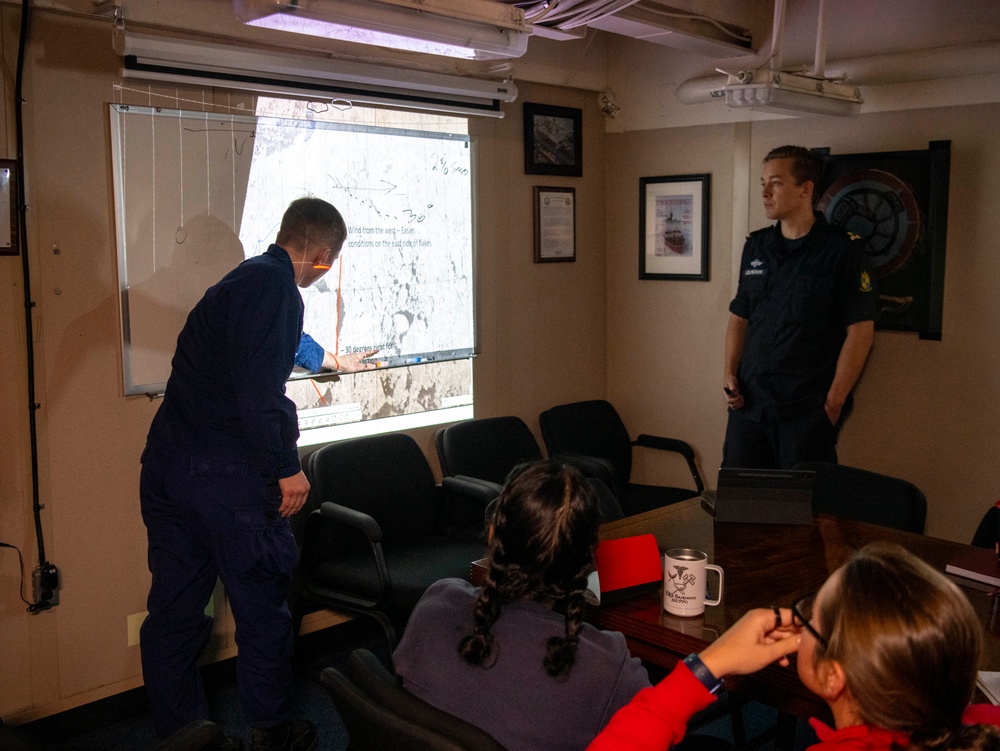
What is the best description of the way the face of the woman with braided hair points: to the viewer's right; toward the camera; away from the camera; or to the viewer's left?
away from the camera

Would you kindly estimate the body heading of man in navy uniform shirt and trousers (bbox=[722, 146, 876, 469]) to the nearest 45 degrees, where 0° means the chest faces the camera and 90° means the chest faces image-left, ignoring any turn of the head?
approximately 45°

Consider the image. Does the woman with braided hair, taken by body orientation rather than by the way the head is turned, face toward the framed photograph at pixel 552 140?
yes

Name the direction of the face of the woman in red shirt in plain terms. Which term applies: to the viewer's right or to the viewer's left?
to the viewer's left

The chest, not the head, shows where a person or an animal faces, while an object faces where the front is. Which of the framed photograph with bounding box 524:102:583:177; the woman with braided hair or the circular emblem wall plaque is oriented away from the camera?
the woman with braided hair

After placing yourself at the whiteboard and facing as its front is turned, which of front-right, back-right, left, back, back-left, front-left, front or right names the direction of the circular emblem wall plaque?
front-left

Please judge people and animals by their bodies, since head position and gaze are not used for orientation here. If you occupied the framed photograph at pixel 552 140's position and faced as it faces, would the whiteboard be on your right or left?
on your right

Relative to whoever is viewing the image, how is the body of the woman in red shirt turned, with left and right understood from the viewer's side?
facing away from the viewer and to the left of the viewer

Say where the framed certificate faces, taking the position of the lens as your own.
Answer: facing the viewer and to the right of the viewer

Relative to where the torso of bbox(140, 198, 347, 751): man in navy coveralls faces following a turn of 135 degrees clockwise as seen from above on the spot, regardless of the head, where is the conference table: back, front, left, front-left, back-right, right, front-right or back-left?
front-left

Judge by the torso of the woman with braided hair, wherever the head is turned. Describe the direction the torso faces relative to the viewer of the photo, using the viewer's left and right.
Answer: facing away from the viewer

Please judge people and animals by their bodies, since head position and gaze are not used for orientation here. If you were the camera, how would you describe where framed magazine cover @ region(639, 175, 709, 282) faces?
facing the viewer and to the left of the viewer

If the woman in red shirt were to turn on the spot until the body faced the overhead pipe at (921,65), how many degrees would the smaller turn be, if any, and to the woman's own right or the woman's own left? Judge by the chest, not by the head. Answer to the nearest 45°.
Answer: approximately 45° to the woman's own right

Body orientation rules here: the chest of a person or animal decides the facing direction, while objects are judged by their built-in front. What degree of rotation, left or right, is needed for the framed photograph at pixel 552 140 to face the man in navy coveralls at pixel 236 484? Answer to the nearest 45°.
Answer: approximately 90° to its right

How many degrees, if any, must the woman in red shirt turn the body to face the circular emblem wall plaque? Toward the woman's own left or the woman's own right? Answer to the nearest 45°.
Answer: approximately 45° to the woman's own right

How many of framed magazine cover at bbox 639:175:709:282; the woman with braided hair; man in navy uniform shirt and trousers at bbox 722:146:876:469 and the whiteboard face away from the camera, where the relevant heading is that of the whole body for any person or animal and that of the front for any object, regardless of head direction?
1

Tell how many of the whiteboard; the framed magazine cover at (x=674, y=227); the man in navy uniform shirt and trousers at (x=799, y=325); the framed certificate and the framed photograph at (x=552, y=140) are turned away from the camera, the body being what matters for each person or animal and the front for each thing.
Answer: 0
